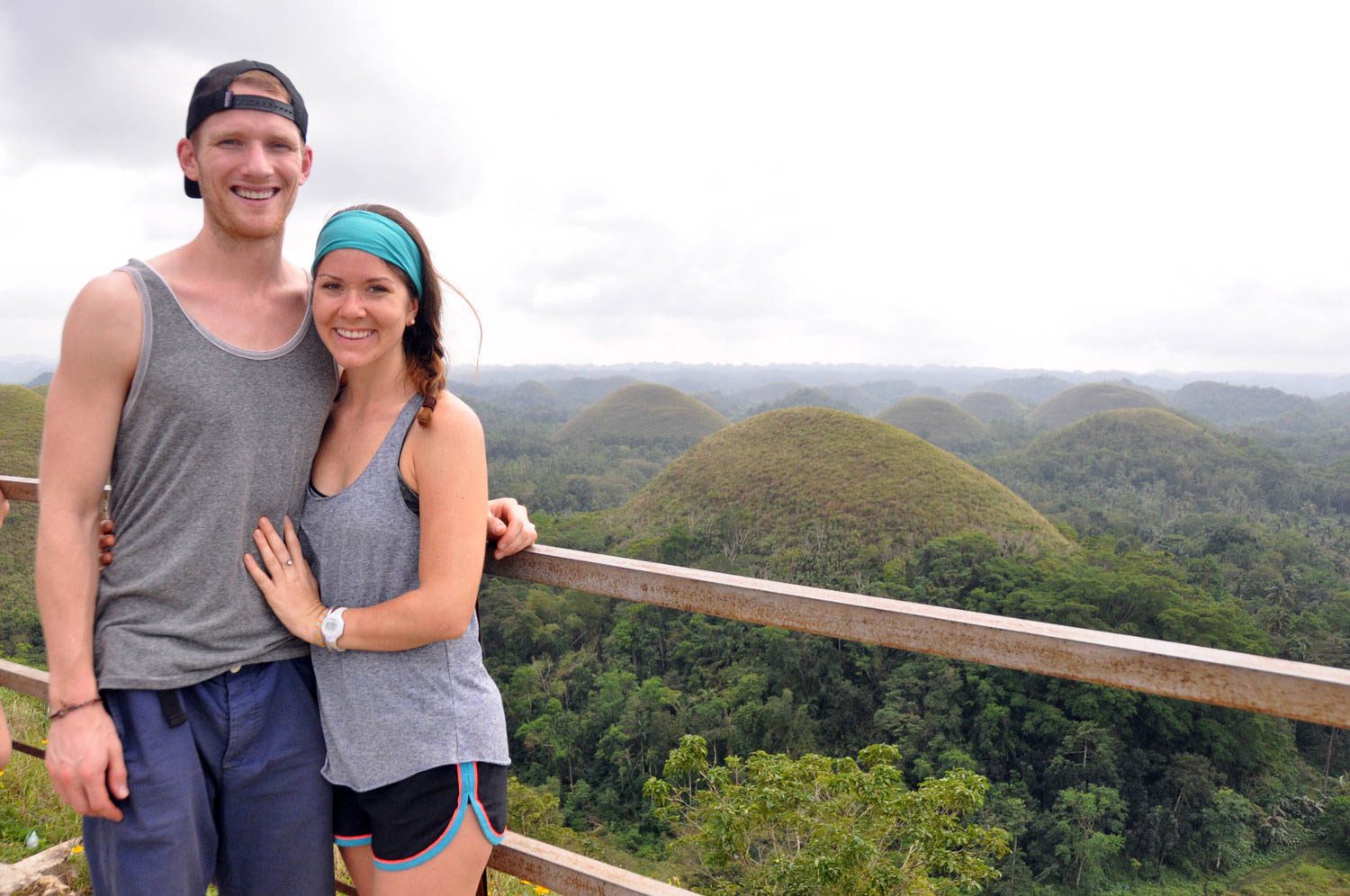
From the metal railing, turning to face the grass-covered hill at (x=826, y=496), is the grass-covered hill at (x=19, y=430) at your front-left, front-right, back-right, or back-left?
front-left

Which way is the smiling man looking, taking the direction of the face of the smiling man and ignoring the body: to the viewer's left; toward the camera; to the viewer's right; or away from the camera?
toward the camera

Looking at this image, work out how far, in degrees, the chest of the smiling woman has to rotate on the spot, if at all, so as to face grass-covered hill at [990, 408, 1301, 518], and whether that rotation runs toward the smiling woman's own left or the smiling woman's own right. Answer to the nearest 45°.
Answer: approximately 180°

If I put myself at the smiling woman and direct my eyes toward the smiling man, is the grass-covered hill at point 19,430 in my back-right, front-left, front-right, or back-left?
front-right

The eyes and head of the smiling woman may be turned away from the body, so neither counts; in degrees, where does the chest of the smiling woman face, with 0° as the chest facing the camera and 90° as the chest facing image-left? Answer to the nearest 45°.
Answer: approximately 45°

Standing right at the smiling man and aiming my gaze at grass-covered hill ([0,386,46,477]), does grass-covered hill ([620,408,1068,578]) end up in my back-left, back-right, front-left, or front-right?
front-right

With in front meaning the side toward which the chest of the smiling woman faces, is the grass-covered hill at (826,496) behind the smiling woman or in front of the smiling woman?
behind

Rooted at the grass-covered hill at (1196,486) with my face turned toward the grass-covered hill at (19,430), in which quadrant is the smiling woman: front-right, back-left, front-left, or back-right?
front-left
